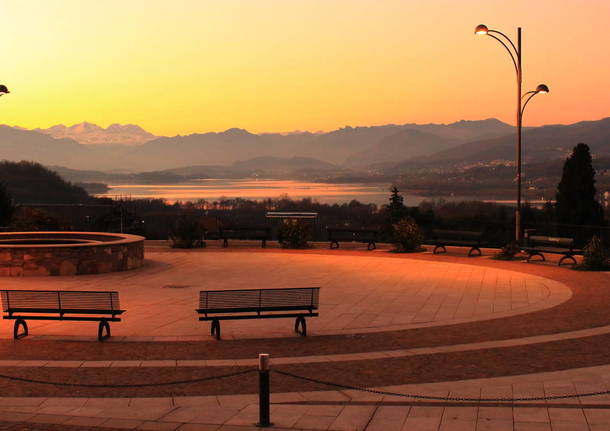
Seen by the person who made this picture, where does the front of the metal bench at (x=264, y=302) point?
facing away from the viewer

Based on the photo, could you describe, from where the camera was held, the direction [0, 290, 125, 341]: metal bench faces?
facing away from the viewer

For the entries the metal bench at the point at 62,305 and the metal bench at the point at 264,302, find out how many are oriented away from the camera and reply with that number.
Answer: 2

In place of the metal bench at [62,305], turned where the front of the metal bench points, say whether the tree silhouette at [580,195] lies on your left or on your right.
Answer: on your right

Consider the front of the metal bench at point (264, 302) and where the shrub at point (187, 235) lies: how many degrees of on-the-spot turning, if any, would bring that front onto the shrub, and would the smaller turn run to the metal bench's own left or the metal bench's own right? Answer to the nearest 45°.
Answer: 0° — it already faces it
